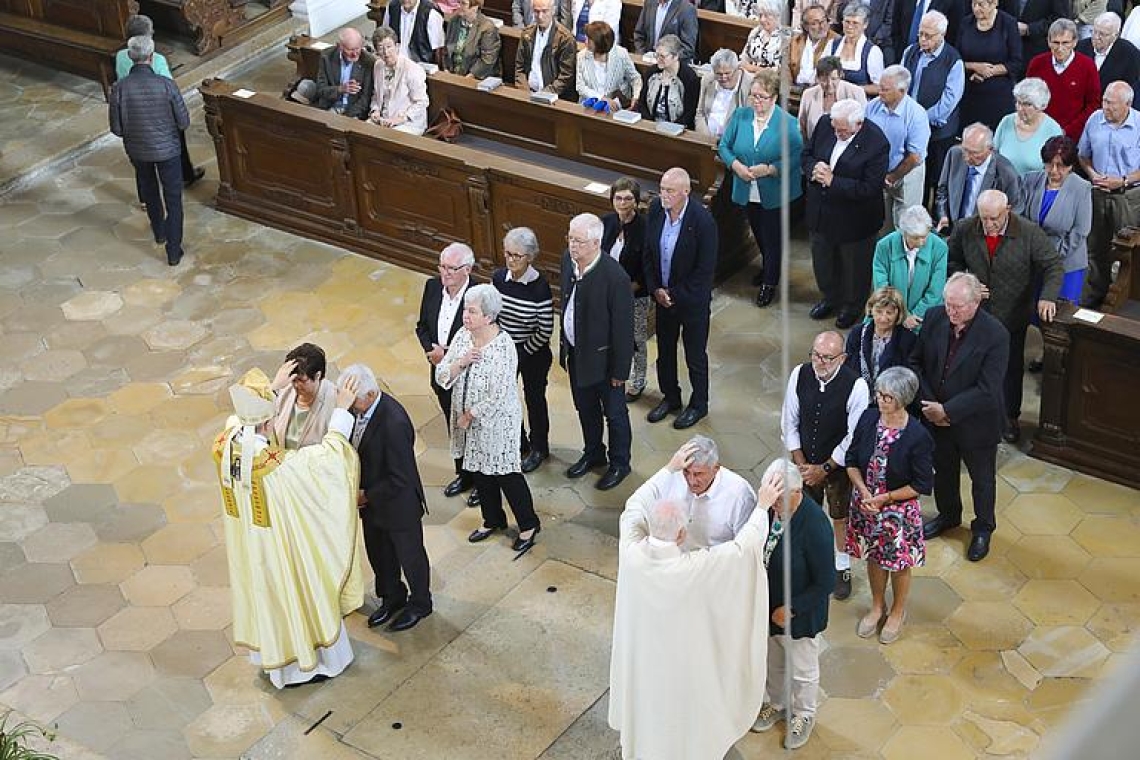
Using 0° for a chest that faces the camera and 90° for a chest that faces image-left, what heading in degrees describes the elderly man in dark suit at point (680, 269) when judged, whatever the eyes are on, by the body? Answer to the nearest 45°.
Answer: approximately 45°

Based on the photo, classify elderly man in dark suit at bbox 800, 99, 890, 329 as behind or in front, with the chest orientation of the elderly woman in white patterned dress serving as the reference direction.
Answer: behind

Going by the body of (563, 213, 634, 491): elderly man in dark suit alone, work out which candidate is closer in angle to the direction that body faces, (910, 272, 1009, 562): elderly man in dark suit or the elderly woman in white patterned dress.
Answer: the elderly woman in white patterned dress

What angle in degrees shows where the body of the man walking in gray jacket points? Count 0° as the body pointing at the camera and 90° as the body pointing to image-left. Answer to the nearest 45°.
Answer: approximately 180°

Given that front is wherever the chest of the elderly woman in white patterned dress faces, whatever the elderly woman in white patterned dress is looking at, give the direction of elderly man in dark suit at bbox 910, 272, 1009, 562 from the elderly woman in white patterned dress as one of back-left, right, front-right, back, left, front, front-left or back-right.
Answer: back-left

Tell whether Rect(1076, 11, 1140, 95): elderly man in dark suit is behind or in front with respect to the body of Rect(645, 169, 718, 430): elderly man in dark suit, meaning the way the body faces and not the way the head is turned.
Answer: behind

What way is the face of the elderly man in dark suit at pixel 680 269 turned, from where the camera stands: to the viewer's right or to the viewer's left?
to the viewer's left

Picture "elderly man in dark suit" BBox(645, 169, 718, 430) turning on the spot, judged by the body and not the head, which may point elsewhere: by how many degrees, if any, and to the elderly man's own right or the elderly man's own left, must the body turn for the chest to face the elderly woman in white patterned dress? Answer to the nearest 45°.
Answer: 0° — they already face them
